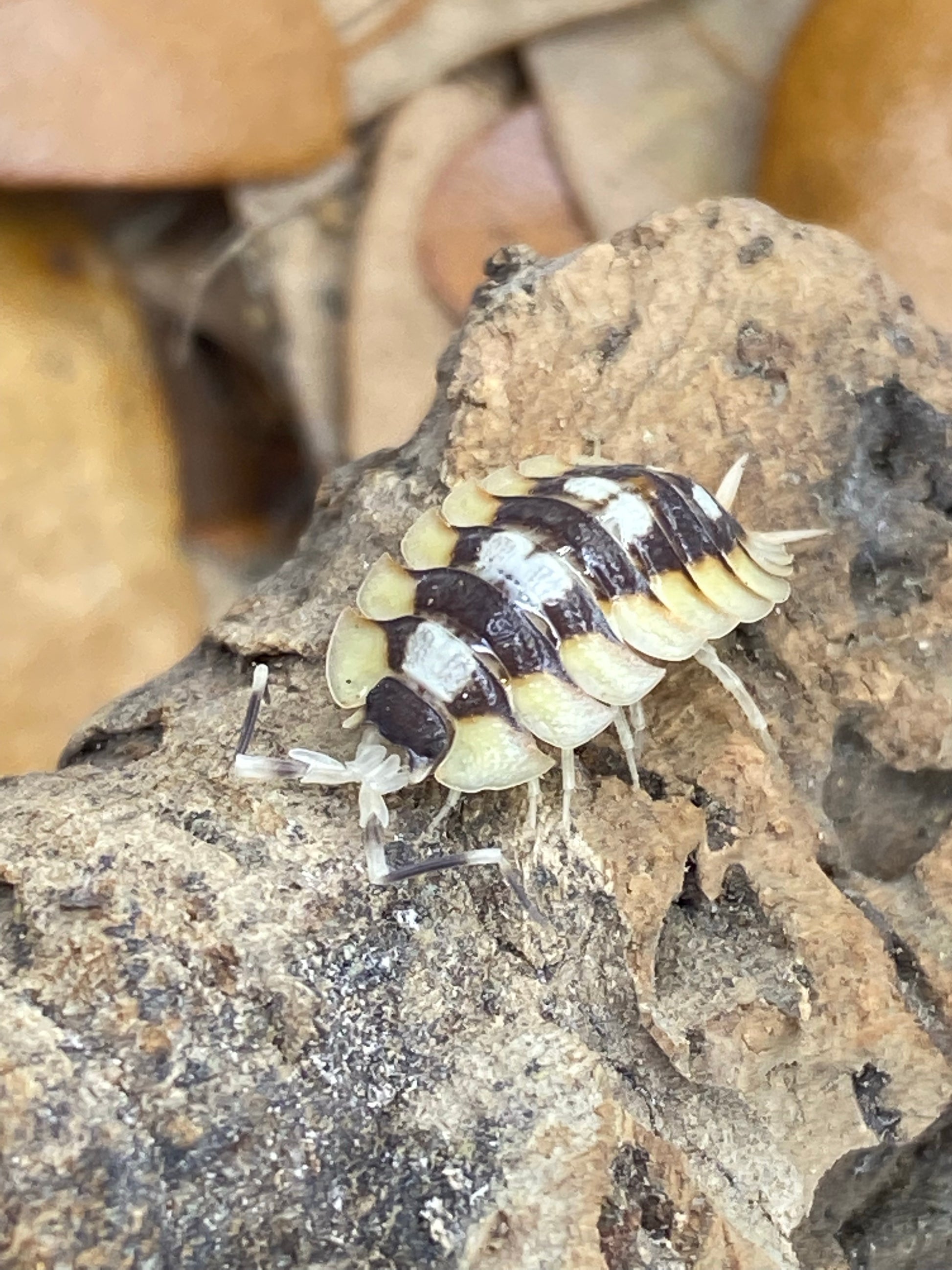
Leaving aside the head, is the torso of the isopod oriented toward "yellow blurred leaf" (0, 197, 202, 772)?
no

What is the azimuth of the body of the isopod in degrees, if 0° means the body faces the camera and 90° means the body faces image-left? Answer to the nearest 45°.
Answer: approximately 45°
